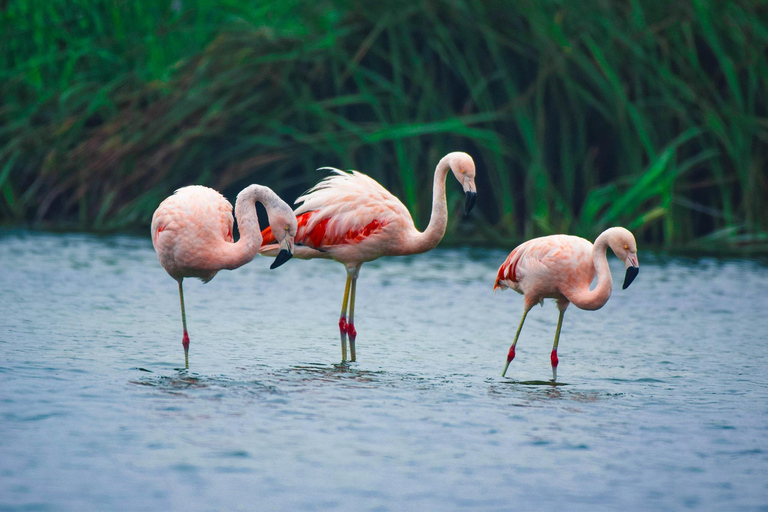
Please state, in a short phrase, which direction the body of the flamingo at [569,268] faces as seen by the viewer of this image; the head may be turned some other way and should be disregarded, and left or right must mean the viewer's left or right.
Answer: facing to the right of the viewer

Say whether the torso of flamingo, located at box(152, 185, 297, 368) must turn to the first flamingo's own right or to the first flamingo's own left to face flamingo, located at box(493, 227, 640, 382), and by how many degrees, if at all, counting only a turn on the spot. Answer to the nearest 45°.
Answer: approximately 45° to the first flamingo's own left

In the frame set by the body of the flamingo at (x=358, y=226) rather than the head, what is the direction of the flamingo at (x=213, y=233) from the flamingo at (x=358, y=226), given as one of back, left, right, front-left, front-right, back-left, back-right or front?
back-right

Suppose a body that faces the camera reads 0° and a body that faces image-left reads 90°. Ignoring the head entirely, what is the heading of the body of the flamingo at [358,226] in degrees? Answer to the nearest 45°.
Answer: approximately 270°

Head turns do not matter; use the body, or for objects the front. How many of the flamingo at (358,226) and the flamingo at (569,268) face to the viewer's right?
2

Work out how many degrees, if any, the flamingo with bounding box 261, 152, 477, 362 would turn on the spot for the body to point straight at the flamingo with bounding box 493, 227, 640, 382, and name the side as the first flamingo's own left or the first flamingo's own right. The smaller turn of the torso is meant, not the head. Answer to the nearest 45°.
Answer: approximately 45° to the first flamingo's own right

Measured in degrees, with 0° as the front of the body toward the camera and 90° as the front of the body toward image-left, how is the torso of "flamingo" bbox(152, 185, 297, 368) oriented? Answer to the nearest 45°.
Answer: approximately 315°

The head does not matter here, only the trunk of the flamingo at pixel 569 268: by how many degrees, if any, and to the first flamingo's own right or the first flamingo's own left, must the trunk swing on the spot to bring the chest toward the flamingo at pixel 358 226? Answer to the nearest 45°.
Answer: approximately 180°
